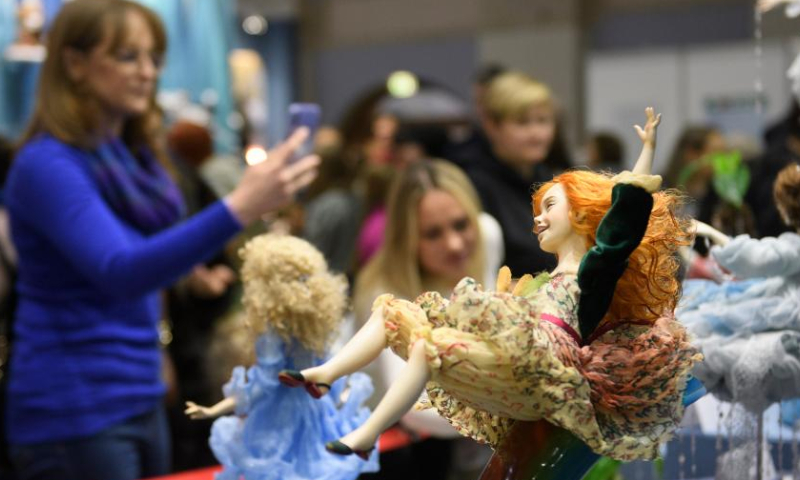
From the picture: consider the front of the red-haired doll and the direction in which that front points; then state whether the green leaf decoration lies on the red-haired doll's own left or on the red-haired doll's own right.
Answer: on the red-haired doll's own right

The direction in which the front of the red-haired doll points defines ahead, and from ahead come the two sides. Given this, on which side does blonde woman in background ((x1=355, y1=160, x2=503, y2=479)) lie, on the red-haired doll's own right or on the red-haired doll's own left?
on the red-haired doll's own right

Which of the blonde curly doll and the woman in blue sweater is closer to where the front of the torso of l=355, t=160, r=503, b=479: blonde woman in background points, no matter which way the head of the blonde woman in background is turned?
the blonde curly doll

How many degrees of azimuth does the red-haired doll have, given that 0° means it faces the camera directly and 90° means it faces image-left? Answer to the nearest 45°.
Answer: approximately 90°

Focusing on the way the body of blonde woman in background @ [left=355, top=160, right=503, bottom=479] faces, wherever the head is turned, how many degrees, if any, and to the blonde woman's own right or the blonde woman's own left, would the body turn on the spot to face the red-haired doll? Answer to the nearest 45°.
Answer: approximately 45° to the blonde woman's own right

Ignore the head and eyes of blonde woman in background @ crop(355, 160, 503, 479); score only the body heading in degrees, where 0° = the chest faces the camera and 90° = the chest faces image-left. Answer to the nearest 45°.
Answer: approximately 315°

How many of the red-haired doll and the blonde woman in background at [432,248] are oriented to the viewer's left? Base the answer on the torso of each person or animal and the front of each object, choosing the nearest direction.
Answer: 1
